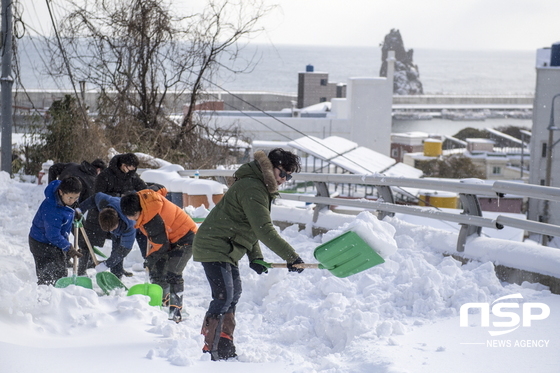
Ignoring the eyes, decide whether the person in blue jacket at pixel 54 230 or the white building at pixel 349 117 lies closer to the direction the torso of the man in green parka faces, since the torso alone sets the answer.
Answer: the white building

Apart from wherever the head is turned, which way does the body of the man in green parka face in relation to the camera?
to the viewer's right

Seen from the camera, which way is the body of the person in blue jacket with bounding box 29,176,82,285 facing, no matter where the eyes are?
to the viewer's right

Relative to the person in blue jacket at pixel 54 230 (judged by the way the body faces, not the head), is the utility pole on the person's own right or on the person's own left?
on the person's own left
